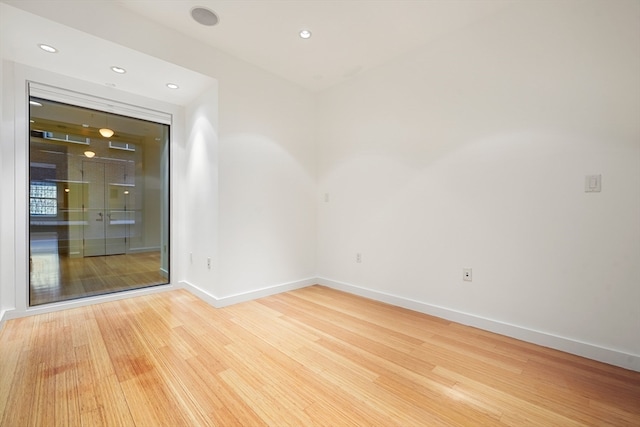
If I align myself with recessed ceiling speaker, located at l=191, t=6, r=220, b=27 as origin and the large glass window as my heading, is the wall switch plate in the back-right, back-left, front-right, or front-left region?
back-right

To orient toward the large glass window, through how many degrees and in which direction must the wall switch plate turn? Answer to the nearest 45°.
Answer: approximately 45° to its right

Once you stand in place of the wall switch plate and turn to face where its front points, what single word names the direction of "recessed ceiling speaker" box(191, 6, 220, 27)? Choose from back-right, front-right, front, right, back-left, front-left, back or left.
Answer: front-right
